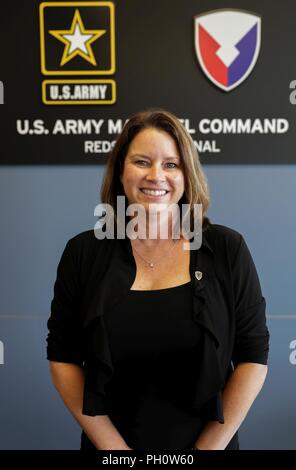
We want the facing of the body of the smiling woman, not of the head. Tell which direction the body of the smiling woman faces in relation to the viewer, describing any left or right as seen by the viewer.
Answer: facing the viewer

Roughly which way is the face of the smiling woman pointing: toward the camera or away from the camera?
toward the camera
